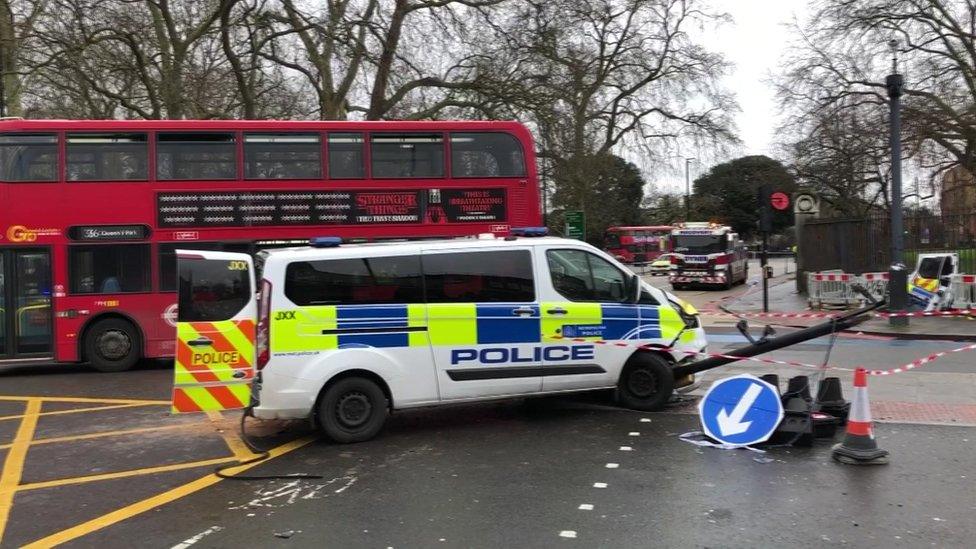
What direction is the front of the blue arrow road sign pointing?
toward the camera

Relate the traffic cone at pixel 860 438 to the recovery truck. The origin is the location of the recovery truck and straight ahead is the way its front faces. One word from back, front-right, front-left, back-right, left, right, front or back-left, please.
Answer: front-left

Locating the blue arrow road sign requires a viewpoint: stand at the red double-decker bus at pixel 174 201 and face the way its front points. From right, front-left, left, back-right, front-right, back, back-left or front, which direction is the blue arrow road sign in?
back-left

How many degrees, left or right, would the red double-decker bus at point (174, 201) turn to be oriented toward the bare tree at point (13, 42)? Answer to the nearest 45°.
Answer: approximately 45° to its right

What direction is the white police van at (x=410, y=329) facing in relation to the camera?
to the viewer's right

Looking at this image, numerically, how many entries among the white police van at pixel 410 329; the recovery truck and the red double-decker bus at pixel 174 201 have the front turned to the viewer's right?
1

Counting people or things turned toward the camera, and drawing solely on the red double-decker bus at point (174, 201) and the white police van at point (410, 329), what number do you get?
0

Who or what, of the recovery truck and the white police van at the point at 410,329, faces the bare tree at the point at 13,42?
the recovery truck

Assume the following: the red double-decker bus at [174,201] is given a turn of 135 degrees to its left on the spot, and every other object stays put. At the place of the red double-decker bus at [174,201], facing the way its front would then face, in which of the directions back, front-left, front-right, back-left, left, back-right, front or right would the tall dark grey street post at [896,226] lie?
front-left

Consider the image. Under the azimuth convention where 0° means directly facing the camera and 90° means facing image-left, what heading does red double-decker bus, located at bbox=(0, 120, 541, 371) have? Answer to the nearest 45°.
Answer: approximately 90°

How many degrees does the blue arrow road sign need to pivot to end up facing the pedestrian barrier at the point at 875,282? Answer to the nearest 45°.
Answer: approximately 180°

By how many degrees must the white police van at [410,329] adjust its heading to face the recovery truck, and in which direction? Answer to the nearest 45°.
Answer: approximately 45° to its left

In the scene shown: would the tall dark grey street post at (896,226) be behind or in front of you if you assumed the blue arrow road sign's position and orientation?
behind

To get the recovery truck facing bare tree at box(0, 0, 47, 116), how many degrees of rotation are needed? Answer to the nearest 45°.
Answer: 0° — it already faces it
